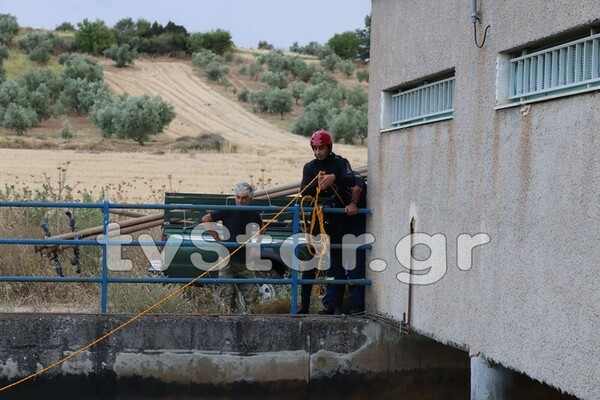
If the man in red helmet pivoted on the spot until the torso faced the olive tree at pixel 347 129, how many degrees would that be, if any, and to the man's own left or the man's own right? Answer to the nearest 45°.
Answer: approximately 135° to the man's own right

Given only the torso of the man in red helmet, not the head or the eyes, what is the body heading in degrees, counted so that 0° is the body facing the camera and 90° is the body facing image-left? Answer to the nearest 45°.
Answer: approximately 45°

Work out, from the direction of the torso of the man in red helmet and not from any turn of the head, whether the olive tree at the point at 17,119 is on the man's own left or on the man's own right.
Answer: on the man's own right

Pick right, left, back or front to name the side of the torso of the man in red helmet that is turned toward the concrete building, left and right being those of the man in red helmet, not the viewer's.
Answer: left

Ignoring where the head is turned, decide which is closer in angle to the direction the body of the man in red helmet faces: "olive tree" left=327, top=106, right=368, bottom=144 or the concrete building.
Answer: the concrete building

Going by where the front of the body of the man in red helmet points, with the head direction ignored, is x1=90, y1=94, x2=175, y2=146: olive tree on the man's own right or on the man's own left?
on the man's own right

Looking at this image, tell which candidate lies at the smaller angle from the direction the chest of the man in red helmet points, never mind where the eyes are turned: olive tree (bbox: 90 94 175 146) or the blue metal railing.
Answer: the blue metal railing
